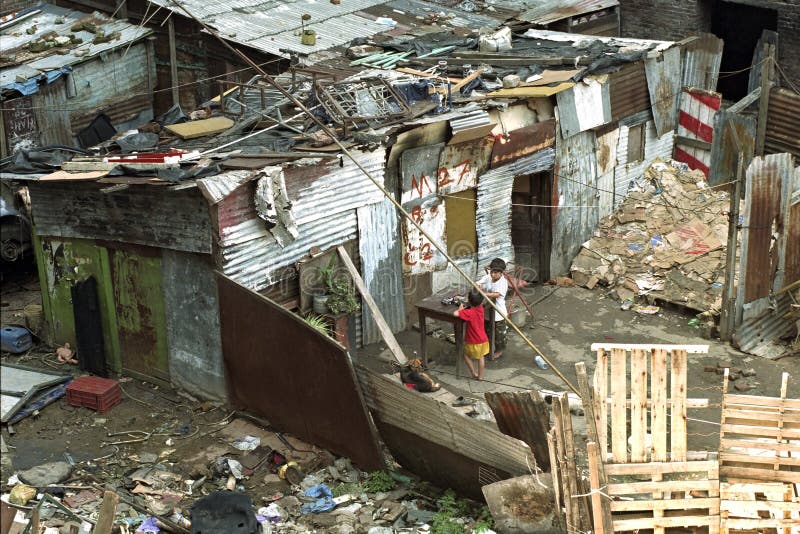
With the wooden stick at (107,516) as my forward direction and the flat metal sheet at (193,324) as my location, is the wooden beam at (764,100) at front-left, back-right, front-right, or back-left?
back-left

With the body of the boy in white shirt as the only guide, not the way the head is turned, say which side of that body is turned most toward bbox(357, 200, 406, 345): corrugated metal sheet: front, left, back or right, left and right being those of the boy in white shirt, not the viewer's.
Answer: right

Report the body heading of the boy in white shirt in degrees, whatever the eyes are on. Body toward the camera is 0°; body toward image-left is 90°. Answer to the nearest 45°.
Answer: approximately 45°

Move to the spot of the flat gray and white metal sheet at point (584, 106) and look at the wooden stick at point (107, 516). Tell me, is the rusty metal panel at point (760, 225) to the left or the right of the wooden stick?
left

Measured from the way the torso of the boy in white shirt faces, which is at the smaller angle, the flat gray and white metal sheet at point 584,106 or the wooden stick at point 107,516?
the wooden stick

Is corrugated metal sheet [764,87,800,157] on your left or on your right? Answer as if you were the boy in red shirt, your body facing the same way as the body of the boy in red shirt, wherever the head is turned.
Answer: on your right

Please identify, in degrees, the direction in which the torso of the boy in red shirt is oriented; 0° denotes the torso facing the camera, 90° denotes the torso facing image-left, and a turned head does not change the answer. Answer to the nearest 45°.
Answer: approximately 135°

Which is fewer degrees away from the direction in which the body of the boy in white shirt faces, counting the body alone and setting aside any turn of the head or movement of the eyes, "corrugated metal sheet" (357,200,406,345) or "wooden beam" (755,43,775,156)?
the corrugated metal sheet
